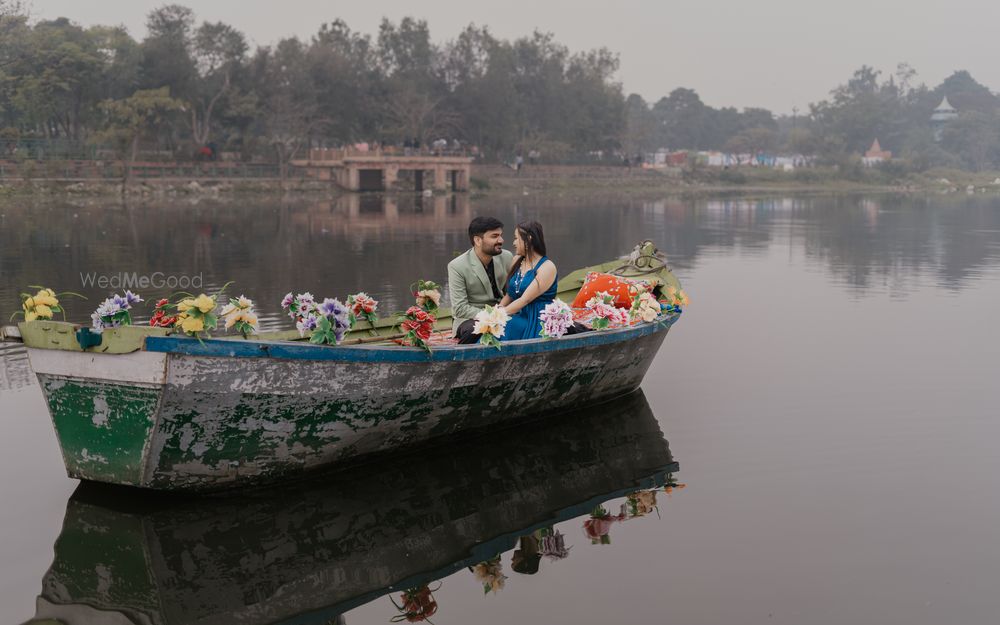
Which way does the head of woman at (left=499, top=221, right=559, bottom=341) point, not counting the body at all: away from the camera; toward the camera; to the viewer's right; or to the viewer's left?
to the viewer's left

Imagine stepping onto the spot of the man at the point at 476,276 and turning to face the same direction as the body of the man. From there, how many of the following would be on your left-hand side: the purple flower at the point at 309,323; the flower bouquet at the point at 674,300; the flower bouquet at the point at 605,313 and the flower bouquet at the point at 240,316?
2

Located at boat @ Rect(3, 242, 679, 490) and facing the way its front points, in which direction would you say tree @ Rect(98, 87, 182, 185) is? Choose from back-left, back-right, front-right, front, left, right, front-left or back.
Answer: front-left

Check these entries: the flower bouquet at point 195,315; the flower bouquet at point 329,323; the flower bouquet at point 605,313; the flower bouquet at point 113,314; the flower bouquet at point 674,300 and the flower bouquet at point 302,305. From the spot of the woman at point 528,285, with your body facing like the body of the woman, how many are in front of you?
4

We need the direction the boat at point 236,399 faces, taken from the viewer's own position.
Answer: facing away from the viewer and to the right of the viewer

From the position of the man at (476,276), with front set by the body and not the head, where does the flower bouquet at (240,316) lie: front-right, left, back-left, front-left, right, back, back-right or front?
right

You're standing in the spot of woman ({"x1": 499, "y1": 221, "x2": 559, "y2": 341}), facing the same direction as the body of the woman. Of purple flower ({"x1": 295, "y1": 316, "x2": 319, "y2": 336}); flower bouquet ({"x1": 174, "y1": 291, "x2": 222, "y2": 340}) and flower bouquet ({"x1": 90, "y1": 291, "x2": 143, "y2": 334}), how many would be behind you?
0

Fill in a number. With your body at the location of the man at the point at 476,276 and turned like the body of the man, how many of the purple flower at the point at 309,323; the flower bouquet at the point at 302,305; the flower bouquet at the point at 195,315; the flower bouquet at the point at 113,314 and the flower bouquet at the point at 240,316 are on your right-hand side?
5

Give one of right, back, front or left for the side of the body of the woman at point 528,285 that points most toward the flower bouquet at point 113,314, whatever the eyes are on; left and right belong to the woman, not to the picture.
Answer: front

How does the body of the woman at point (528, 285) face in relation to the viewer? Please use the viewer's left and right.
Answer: facing the viewer and to the left of the viewer

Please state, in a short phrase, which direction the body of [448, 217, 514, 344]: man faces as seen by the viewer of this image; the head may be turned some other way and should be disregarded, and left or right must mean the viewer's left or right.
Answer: facing the viewer and to the right of the viewer

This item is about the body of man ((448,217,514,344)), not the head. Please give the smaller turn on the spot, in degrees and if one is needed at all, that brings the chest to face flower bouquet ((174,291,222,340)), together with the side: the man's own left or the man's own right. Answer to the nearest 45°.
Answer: approximately 90° to the man's own right

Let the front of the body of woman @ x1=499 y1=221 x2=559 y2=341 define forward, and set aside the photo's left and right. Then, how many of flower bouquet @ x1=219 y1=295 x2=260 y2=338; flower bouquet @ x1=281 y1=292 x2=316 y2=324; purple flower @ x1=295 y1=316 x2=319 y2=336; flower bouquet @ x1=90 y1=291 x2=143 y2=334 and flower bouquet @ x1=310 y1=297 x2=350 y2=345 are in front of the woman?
5

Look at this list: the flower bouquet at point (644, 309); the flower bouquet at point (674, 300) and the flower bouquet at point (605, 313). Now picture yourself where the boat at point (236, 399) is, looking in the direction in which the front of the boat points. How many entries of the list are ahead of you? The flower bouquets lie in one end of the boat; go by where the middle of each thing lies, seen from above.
3
